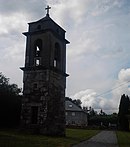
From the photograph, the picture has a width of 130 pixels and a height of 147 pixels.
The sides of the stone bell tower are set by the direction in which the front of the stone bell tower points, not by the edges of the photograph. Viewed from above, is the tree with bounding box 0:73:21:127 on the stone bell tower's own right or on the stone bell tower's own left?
on the stone bell tower's own right

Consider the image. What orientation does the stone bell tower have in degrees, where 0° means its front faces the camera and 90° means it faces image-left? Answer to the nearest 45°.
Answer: approximately 45°
